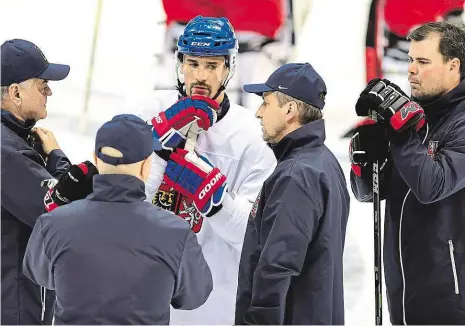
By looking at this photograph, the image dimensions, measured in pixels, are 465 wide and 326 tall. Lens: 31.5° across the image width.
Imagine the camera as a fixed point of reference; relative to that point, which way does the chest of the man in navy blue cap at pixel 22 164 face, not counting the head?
to the viewer's right

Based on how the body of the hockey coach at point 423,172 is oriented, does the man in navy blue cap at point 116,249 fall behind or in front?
in front

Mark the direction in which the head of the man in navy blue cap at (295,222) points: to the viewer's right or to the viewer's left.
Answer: to the viewer's left

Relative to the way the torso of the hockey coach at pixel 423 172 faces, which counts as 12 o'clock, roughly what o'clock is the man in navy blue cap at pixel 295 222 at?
The man in navy blue cap is roughly at 12 o'clock from the hockey coach.

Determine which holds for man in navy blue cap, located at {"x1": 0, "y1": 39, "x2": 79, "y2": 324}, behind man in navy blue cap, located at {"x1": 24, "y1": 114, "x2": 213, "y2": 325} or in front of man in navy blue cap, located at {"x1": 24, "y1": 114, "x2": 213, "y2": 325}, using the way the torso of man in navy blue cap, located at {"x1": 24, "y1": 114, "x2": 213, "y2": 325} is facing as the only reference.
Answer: in front

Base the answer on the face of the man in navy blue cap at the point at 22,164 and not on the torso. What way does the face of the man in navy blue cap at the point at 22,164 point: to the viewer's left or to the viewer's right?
to the viewer's right

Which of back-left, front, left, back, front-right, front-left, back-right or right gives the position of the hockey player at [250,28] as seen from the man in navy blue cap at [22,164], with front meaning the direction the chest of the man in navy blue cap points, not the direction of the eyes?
front-left

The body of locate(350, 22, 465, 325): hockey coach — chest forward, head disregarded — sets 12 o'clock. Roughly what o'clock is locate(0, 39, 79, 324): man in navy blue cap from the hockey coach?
The man in navy blue cap is roughly at 1 o'clock from the hockey coach.

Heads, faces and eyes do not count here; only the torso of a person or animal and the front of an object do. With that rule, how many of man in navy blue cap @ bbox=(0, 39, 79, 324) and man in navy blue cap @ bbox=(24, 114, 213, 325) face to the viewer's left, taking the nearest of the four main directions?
0

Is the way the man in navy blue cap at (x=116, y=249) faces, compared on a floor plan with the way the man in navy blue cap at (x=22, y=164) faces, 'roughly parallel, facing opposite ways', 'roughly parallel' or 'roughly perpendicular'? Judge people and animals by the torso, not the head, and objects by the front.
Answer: roughly perpendicular

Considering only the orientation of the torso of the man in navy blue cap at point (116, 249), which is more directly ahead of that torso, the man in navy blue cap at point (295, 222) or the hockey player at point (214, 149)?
the hockey player

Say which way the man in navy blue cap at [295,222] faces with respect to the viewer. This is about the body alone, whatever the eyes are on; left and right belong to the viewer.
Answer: facing to the left of the viewer

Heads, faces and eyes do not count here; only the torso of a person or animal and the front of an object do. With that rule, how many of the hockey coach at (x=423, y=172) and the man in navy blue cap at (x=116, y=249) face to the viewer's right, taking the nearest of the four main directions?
0

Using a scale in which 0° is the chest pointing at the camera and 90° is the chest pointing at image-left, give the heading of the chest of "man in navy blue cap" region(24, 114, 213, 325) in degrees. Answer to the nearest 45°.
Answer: approximately 180°

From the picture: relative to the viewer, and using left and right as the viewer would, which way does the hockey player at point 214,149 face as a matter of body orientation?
facing the viewer and to the left of the viewer
